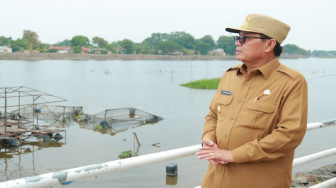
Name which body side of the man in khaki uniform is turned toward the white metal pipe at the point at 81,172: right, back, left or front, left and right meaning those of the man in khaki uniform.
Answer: front

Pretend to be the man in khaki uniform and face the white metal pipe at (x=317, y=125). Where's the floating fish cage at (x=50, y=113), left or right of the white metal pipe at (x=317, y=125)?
left

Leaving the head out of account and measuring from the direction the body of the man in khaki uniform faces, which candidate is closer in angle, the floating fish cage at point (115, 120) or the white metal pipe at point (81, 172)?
the white metal pipe

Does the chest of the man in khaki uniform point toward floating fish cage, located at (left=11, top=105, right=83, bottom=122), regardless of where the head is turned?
no

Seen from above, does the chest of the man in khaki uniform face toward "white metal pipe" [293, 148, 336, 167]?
no

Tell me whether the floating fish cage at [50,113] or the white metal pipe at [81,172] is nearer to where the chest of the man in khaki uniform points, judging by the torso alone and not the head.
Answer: the white metal pipe

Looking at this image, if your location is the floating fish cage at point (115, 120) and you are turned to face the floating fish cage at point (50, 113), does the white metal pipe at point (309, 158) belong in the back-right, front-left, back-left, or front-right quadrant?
back-left

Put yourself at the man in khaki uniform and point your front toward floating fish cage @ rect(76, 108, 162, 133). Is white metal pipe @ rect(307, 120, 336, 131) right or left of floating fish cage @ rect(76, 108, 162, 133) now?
right

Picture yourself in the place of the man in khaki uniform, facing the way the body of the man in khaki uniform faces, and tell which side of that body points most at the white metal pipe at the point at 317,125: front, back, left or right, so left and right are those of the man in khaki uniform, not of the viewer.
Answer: back

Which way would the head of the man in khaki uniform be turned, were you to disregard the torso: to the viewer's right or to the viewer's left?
to the viewer's left

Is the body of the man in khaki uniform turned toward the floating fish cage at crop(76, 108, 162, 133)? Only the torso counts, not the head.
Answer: no

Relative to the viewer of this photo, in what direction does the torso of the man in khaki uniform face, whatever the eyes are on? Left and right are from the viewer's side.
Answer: facing the viewer and to the left of the viewer

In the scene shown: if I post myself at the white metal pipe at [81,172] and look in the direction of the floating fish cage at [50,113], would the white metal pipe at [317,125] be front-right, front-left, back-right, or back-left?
front-right
